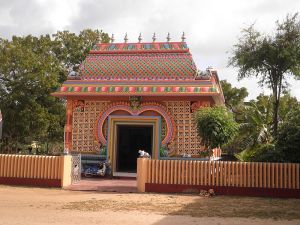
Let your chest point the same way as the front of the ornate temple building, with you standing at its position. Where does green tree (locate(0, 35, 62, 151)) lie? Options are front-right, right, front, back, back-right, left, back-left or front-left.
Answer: back-right

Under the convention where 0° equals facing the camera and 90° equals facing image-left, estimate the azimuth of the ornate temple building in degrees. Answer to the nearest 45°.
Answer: approximately 0°

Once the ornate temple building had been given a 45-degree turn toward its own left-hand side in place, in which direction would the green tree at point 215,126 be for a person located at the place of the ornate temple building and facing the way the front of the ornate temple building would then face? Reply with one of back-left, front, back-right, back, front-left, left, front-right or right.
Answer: front

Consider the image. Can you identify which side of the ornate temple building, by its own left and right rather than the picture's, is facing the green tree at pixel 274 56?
left

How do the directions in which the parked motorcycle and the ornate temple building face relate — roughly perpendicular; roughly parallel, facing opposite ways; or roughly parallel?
roughly perpendicular

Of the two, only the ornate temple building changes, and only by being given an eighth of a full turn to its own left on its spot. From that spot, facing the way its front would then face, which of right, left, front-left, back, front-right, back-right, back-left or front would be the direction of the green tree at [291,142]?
front
